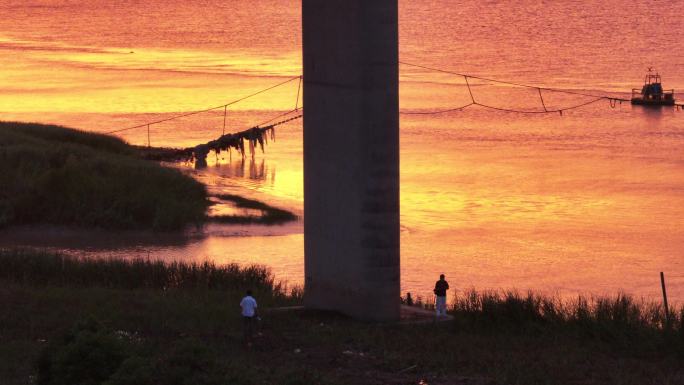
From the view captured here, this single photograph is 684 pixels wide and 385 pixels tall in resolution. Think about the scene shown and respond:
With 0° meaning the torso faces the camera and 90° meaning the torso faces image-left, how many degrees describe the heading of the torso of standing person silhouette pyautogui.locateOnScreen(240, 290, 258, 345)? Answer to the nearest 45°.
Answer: approximately 180°
